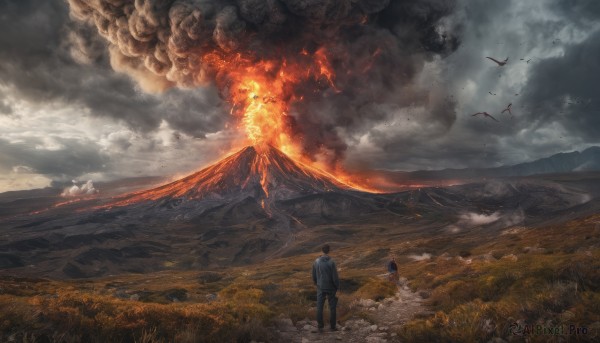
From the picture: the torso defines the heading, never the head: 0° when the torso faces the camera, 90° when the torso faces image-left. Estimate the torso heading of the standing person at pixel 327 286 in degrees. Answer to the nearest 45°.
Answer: approximately 180°

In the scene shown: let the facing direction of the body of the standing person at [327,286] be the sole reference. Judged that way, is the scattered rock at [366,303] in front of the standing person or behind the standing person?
in front
